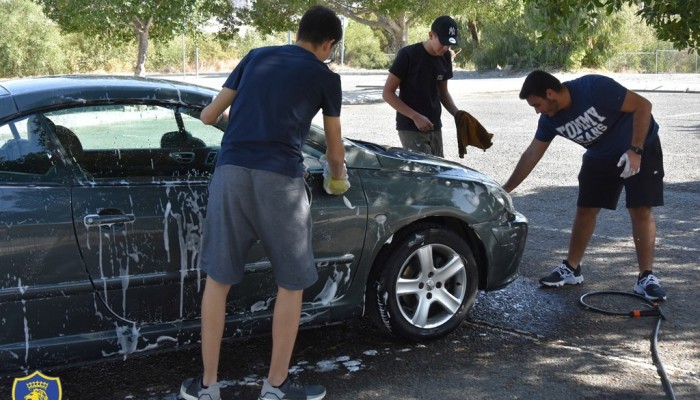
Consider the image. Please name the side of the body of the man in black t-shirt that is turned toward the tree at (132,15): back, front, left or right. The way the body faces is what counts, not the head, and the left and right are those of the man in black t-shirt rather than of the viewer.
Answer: back

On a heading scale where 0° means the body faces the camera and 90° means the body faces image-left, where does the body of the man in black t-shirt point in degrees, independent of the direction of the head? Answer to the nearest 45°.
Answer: approximately 315°

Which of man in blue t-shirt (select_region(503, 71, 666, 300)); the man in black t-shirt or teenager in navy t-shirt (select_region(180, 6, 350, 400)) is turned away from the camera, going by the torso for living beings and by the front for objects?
the teenager in navy t-shirt

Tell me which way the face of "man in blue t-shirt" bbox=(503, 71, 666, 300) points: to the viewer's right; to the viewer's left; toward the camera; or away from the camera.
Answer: to the viewer's left

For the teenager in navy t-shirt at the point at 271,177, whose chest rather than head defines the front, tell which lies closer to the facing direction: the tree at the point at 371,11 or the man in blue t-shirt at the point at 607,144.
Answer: the tree

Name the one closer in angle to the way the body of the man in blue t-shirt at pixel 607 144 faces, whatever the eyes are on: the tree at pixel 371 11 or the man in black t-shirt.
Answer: the man in black t-shirt

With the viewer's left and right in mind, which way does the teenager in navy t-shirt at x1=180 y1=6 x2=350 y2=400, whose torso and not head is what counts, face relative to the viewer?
facing away from the viewer

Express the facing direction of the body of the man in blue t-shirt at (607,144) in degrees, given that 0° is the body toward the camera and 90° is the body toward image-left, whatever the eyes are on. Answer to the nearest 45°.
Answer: approximately 45°

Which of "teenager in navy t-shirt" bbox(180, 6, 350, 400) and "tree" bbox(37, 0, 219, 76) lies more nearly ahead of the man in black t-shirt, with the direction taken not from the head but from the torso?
the teenager in navy t-shirt

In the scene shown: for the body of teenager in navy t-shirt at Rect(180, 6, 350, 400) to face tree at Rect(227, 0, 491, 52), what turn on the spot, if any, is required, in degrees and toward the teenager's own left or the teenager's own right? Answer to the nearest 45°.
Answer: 0° — they already face it

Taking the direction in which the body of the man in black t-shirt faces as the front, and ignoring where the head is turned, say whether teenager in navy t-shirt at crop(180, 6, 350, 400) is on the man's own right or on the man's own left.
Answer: on the man's own right

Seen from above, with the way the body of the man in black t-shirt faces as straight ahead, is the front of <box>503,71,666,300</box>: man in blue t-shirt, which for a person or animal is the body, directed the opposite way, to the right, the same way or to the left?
to the right

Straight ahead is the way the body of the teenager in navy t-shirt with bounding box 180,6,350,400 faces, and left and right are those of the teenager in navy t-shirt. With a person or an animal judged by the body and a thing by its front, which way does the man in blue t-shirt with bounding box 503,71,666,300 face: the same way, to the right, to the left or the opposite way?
to the left
